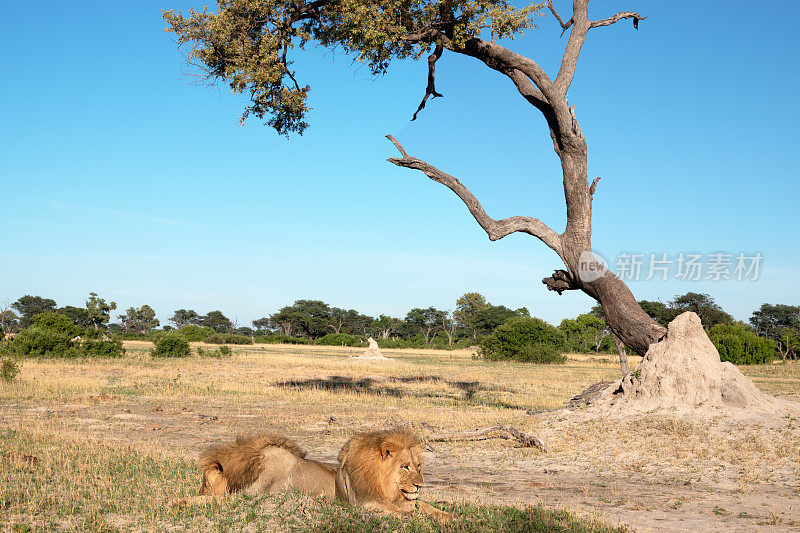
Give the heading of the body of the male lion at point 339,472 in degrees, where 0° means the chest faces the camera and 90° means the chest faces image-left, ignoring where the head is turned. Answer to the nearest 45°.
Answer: approximately 270°

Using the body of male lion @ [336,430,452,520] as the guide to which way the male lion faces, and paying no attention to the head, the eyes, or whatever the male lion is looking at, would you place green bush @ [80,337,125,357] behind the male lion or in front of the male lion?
behind

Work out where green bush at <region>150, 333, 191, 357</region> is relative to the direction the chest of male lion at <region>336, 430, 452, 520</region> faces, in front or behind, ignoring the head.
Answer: behind

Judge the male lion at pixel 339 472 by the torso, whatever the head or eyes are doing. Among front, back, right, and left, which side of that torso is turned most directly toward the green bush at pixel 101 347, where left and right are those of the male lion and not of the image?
left

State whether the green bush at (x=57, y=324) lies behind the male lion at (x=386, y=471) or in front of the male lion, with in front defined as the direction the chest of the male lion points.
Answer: behind

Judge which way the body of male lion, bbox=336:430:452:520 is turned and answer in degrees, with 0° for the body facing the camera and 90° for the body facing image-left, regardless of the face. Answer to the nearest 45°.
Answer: approximately 315°
